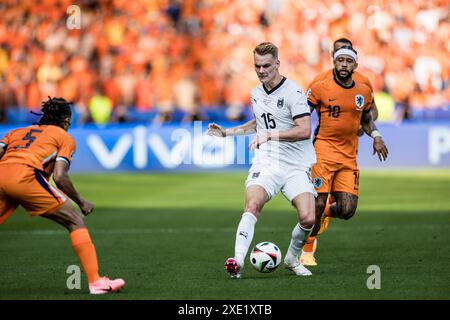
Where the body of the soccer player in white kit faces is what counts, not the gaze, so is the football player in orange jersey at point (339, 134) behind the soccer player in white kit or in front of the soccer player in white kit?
behind

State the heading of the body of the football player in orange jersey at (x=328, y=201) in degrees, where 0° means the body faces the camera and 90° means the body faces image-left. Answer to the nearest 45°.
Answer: approximately 0°

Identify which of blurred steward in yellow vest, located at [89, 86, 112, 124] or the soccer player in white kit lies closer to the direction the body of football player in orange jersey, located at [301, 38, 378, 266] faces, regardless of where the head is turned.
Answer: the soccer player in white kit

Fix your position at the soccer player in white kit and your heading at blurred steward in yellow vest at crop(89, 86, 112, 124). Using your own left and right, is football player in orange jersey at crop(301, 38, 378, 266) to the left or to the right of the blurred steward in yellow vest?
right

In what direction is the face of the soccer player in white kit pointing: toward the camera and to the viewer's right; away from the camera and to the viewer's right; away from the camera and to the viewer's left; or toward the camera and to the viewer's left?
toward the camera and to the viewer's left

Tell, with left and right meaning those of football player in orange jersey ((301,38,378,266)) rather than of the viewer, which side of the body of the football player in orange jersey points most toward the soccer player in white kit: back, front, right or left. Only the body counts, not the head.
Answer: front

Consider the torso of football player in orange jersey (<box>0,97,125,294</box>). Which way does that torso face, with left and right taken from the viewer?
facing away from the viewer and to the right of the viewer

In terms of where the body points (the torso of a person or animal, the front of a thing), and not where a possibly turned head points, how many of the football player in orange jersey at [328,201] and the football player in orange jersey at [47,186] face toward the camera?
1

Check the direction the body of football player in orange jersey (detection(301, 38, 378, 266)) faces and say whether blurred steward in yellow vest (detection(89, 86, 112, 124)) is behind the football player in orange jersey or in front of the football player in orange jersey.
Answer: behind

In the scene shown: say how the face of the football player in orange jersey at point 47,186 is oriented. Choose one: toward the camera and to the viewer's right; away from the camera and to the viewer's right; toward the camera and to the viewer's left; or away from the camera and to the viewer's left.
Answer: away from the camera and to the viewer's right

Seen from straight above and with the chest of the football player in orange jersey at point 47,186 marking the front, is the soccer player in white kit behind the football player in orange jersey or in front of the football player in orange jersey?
in front
